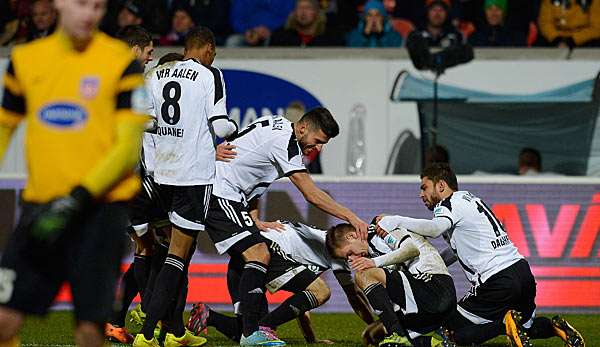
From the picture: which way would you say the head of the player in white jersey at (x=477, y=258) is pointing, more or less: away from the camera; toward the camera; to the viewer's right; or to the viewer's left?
to the viewer's left

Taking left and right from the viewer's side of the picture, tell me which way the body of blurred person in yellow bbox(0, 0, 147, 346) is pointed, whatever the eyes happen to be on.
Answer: facing the viewer

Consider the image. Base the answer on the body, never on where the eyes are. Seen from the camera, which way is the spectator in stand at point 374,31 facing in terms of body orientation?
toward the camera

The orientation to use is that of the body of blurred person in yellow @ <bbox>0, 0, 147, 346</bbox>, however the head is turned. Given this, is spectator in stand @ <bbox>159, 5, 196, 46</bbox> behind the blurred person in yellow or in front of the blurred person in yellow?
behind

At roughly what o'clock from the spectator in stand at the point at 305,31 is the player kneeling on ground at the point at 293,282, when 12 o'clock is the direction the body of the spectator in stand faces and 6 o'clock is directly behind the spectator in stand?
The player kneeling on ground is roughly at 12 o'clock from the spectator in stand.

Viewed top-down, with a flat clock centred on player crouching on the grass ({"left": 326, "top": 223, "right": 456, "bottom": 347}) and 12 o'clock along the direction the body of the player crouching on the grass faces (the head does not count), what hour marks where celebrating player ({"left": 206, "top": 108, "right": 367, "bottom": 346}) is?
The celebrating player is roughly at 12 o'clock from the player crouching on the grass.

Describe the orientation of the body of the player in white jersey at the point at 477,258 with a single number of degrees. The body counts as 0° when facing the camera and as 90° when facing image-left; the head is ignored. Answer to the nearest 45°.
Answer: approximately 135°

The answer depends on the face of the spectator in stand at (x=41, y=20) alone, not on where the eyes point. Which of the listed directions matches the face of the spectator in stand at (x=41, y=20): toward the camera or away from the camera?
toward the camera

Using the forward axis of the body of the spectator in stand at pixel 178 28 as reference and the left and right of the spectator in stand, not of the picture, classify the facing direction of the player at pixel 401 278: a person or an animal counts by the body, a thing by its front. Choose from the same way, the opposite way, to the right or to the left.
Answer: to the right

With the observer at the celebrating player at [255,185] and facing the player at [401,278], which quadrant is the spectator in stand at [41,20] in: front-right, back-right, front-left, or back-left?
back-left

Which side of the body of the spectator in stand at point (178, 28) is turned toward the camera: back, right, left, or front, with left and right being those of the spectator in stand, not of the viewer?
front

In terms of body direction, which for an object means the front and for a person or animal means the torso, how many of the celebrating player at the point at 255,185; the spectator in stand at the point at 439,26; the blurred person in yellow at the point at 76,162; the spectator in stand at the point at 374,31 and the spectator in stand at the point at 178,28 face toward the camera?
4

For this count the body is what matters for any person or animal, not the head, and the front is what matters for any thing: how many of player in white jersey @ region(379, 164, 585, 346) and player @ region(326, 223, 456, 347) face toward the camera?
0

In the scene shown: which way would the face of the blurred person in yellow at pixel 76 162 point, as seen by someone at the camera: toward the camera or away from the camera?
toward the camera

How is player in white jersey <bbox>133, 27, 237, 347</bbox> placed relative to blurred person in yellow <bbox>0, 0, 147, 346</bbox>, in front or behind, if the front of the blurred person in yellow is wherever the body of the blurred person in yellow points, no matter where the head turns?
behind

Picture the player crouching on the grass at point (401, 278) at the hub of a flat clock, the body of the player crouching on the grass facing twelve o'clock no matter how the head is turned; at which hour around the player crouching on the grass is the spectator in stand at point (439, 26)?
The spectator in stand is roughly at 3 o'clock from the player crouching on the grass.

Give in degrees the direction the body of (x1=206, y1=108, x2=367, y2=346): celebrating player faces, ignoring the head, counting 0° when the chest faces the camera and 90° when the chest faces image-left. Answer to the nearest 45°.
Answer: approximately 270°
